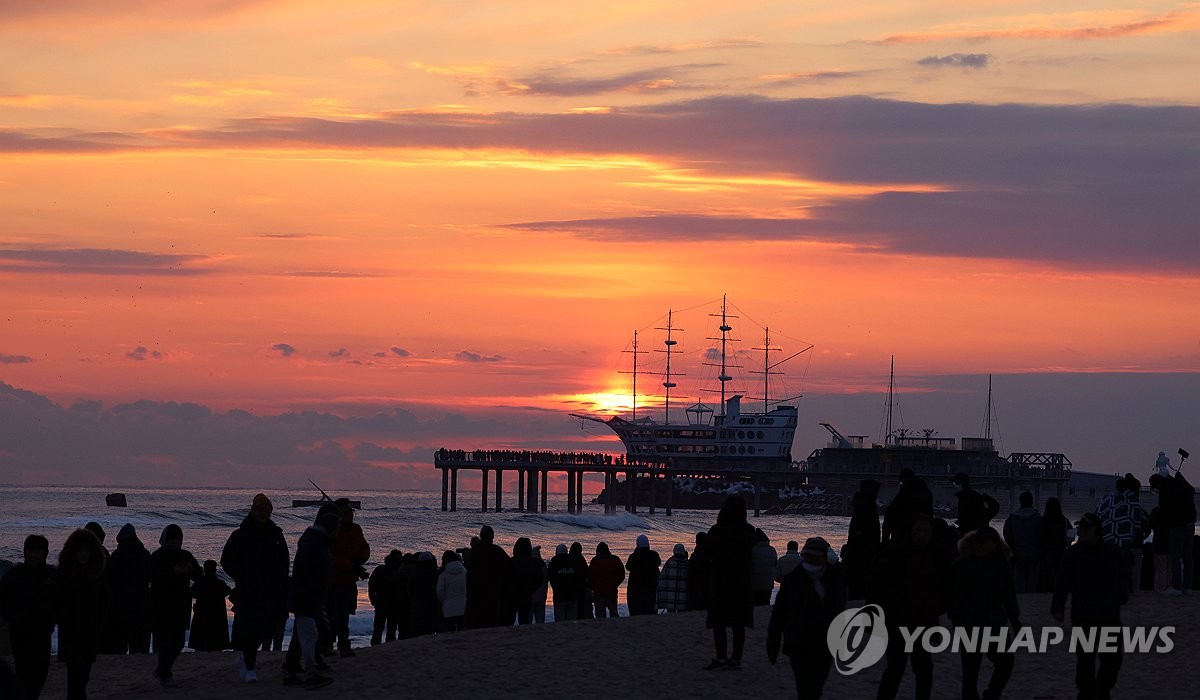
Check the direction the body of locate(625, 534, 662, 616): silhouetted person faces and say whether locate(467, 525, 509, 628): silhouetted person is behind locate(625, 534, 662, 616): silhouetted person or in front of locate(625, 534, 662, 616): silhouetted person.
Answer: behind

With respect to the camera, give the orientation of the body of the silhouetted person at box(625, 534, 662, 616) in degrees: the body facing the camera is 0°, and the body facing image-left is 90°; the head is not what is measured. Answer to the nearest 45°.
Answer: approximately 180°

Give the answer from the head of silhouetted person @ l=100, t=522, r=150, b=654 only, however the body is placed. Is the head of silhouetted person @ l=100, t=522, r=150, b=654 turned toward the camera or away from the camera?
away from the camera

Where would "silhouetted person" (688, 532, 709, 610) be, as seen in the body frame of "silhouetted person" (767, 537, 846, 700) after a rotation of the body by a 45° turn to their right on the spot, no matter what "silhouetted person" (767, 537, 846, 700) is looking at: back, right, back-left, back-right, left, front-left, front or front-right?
back-right

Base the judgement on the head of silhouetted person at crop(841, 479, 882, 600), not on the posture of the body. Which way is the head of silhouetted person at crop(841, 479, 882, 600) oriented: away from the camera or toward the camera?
away from the camera

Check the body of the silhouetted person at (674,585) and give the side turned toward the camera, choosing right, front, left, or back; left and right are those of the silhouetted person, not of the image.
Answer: back

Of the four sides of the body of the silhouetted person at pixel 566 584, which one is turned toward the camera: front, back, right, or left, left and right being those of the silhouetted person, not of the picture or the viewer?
back

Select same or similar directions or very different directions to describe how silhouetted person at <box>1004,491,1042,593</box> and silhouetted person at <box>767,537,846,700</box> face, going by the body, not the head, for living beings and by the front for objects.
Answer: very different directions

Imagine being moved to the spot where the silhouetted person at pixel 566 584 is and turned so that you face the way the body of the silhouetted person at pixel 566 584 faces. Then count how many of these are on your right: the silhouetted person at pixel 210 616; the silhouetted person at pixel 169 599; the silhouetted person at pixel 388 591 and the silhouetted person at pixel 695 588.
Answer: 1

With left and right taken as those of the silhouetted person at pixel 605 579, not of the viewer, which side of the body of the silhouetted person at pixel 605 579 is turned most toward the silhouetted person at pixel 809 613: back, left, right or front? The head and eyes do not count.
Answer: back
